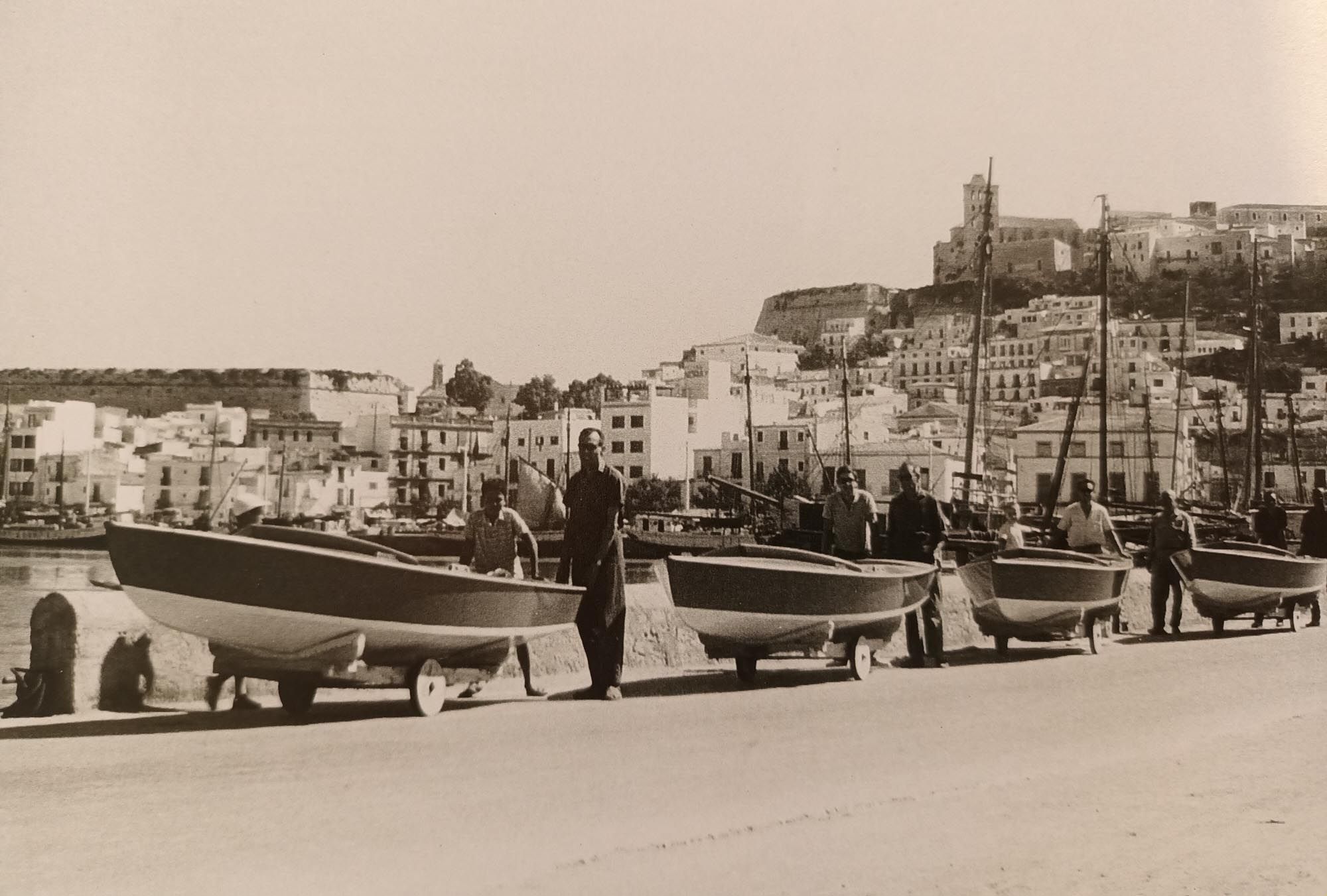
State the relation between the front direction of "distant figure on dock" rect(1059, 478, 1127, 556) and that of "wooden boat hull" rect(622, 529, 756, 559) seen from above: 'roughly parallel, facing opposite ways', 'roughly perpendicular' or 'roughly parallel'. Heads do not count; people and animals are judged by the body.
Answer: roughly perpendicular

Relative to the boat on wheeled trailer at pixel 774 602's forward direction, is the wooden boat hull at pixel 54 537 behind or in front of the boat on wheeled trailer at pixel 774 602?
in front

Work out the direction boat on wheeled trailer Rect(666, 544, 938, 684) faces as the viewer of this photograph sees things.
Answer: facing the viewer and to the left of the viewer

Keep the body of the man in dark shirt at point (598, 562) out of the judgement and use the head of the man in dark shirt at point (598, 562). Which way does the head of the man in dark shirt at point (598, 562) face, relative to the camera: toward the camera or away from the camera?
toward the camera

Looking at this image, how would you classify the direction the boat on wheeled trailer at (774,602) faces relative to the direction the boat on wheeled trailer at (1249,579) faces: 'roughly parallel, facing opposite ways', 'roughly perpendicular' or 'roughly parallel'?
roughly parallel

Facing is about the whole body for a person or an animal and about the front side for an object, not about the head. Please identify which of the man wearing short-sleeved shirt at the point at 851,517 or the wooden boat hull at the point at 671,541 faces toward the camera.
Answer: the man wearing short-sleeved shirt
